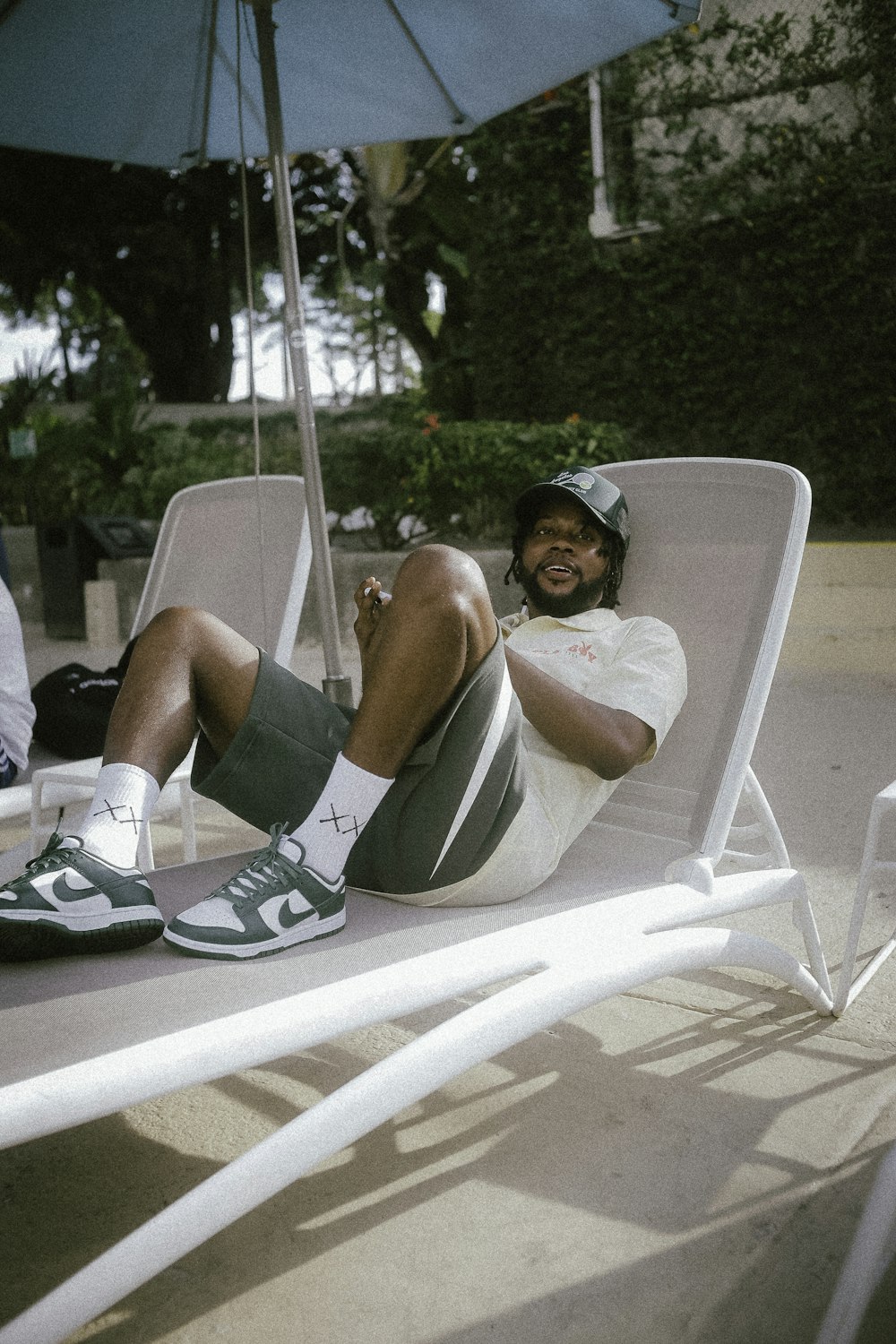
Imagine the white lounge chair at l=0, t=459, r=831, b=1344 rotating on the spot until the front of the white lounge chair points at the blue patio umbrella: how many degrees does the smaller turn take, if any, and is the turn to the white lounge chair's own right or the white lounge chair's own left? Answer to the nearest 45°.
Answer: approximately 135° to the white lounge chair's own right

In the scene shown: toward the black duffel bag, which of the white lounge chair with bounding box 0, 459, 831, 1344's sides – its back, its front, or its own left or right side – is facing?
right

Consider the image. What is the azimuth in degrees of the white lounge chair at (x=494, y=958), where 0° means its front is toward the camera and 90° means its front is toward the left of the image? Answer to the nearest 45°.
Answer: approximately 45°

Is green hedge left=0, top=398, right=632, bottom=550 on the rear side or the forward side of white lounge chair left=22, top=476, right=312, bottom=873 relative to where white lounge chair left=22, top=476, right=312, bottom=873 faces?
on the rear side

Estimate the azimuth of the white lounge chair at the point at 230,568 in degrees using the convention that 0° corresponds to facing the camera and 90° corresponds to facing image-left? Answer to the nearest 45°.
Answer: approximately 45°
